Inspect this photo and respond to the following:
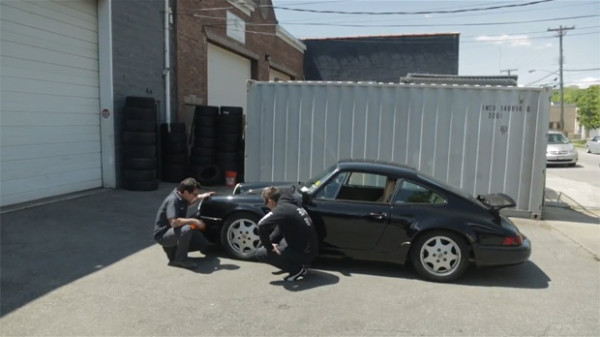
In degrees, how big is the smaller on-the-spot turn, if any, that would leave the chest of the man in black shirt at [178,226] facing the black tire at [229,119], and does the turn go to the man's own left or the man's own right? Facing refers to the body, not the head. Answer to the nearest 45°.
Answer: approximately 90° to the man's own left

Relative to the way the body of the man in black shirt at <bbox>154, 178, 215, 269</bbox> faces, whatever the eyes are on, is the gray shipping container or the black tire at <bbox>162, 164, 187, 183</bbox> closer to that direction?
the gray shipping container

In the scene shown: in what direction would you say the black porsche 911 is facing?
to the viewer's left

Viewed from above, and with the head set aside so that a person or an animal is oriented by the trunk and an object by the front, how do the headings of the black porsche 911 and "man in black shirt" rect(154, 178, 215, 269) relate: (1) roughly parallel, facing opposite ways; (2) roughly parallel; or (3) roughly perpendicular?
roughly parallel, facing opposite ways

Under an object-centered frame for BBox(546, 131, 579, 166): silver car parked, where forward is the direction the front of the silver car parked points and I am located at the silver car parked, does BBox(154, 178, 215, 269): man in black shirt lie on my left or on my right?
on my right

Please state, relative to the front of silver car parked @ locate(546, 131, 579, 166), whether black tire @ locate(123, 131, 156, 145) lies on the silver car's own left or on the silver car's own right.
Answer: on the silver car's own right

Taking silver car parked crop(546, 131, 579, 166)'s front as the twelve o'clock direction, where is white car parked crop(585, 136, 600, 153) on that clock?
white car parked crop(585, 136, 600, 153) is roughly at 8 o'clock from silver car parked crop(546, 131, 579, 166).

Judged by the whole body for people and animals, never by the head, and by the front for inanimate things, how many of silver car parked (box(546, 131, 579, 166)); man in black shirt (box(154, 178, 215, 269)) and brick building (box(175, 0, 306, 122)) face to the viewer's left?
0

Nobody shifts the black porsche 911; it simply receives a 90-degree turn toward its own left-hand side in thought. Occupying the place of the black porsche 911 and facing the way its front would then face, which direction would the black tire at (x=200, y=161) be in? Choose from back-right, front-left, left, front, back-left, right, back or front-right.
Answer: back-right

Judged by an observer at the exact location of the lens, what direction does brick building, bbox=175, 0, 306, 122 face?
facing the viewer and to the right of the viewer

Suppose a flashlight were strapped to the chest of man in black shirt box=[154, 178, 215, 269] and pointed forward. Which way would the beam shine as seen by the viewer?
to the viewer's right

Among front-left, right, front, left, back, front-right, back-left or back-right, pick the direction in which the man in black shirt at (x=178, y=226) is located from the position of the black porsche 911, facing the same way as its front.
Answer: front

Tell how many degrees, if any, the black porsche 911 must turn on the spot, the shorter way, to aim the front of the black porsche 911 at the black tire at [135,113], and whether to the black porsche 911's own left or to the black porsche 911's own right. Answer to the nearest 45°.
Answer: approximately 45° to the black porsche 911's own right

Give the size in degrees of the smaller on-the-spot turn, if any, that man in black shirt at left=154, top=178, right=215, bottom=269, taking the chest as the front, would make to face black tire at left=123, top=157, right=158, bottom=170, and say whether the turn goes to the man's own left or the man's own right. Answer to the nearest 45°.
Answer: approximately 90° to the man's own left

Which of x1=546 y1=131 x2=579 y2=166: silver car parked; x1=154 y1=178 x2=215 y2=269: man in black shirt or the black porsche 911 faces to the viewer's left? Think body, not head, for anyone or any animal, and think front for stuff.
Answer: the black porsche 911

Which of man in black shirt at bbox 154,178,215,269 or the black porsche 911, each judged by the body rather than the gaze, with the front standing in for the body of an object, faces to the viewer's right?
the man in black shirt

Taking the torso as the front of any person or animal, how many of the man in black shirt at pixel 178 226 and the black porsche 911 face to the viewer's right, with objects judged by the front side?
1

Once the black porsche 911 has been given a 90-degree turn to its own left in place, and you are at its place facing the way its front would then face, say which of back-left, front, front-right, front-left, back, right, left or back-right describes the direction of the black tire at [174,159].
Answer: back-right

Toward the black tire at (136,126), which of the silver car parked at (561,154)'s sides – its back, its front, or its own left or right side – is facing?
front
